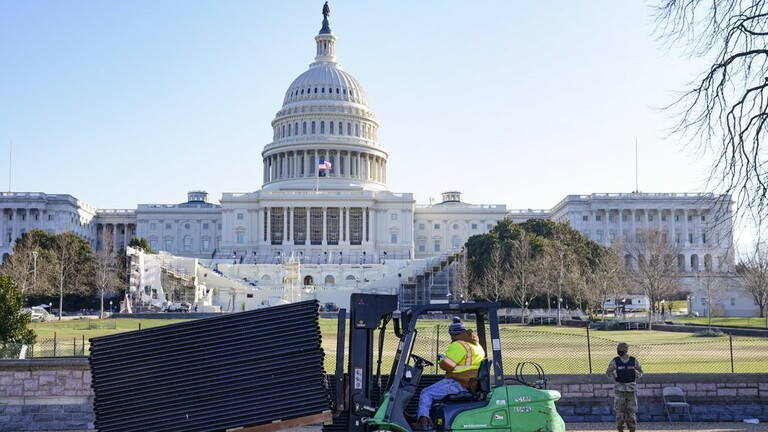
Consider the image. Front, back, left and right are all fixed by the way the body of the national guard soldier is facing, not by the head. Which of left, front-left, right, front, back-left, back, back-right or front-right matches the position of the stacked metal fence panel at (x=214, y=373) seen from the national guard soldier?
front-right

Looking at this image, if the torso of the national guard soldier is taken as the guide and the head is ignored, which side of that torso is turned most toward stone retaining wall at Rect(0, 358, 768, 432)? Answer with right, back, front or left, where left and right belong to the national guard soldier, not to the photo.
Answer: back

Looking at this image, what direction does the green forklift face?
to the viewer's left

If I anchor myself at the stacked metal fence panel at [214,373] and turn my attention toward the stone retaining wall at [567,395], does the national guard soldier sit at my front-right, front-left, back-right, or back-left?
front-right

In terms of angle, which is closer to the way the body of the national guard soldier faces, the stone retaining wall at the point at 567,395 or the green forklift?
the green forklift

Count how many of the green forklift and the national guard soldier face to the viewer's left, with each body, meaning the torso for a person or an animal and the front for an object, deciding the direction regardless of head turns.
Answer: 1

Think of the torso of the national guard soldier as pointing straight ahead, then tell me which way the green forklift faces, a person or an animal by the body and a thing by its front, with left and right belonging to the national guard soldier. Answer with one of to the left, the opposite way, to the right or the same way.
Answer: to the right

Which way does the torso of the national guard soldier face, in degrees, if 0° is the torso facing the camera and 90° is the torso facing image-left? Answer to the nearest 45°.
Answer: approximately 0°

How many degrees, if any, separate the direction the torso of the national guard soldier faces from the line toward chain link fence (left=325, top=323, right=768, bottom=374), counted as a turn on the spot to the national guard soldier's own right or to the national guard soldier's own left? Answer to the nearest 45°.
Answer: approximately 180°

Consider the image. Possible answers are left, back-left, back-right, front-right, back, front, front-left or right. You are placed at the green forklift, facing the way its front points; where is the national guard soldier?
back-right

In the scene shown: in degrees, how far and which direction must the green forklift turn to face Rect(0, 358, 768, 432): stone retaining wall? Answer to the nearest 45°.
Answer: approximately 90° to its right

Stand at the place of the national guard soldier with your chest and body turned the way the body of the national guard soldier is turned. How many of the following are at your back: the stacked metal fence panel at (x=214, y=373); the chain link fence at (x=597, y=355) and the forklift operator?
1

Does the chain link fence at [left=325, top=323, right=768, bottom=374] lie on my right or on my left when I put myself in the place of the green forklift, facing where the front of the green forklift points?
on my right

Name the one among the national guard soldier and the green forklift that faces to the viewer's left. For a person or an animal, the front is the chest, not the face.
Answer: the green forklift

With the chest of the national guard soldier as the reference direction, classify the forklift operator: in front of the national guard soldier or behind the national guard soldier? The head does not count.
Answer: in front
